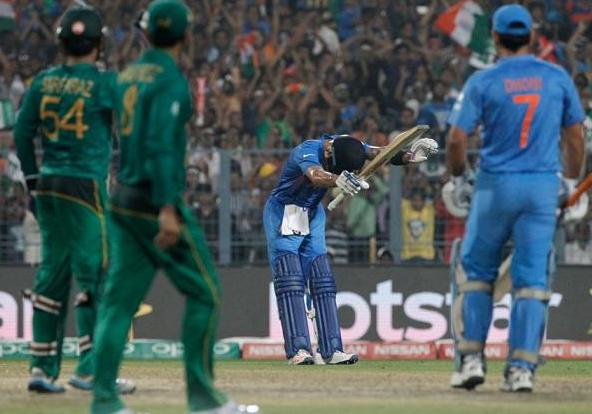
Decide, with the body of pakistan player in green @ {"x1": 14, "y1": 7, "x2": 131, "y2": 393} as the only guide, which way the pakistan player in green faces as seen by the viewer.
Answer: away from the camera

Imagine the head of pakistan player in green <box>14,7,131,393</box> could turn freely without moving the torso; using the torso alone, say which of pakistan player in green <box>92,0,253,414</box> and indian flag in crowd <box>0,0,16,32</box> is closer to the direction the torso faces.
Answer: the indian flag in crowd

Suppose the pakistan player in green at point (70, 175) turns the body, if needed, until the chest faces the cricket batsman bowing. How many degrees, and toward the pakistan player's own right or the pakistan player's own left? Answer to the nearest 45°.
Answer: approximately 45° to the pakistan player's own right

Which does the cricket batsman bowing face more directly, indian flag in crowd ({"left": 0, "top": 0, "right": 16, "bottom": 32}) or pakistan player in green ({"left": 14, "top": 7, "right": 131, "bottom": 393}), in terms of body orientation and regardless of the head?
the pakistan player in green

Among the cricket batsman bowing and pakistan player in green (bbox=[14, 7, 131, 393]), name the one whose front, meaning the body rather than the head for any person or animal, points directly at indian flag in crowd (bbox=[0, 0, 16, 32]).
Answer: the pakistan player in green

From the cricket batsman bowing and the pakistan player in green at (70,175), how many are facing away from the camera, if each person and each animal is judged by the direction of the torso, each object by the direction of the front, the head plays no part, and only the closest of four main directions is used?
1

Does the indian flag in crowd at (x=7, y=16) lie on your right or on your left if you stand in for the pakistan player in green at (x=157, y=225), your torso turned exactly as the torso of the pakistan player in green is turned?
on your left

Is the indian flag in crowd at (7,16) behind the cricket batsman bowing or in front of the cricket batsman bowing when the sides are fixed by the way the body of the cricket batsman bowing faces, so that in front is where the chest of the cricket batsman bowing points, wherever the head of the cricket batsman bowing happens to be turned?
behind

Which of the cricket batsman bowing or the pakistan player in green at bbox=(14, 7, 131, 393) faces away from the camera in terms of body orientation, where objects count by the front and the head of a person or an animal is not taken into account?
the pakistan player in green

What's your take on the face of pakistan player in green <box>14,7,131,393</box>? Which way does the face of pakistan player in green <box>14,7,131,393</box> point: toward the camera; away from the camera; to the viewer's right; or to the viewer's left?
away from the camera

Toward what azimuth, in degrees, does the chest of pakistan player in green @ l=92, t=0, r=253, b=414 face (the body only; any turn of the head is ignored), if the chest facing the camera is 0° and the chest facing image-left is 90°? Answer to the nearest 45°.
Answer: approximately 225°
